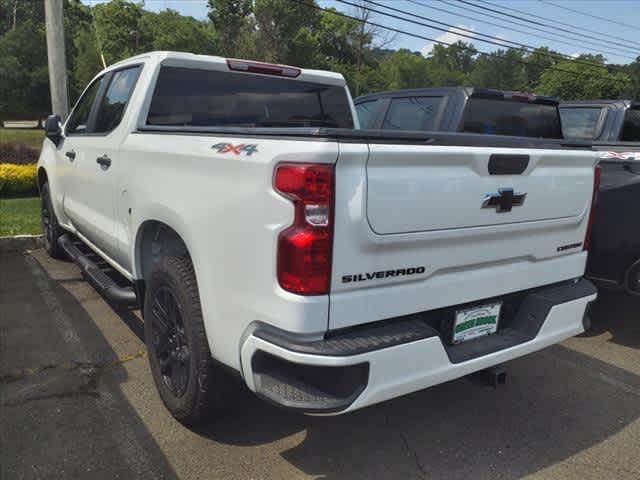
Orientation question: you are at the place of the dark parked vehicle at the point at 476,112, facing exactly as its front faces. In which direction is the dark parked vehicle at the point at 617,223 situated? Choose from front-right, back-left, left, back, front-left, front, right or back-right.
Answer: back

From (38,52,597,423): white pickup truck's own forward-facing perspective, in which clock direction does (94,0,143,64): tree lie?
The tree is roughly at 1 o'clock from the white pickup truck.

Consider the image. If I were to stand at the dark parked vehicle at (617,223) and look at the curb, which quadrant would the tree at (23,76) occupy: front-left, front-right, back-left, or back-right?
front-right

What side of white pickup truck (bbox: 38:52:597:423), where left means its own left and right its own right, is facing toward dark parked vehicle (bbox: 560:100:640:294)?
right

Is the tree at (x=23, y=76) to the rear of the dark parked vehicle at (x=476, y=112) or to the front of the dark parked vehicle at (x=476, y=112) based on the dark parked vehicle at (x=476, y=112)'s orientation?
to the front

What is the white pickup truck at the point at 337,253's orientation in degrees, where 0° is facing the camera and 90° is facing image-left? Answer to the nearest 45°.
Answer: approximately 135°

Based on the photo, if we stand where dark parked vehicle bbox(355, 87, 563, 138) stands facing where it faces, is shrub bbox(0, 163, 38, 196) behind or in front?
in front

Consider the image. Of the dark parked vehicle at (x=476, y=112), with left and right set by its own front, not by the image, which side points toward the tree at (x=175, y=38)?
front

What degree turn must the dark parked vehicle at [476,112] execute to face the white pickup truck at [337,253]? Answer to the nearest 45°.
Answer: approximately 135° to its left

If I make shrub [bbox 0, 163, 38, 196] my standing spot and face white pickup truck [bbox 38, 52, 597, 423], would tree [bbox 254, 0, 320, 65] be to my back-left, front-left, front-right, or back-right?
back-left

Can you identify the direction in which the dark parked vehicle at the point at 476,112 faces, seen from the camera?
facing away from the viewer and to the left of the viewer

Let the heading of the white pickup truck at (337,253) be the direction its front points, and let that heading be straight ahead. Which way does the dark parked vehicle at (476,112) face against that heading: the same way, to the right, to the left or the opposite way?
the same way

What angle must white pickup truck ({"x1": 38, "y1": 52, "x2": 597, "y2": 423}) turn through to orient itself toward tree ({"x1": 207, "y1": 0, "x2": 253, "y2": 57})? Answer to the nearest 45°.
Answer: approximately 45° to its right
